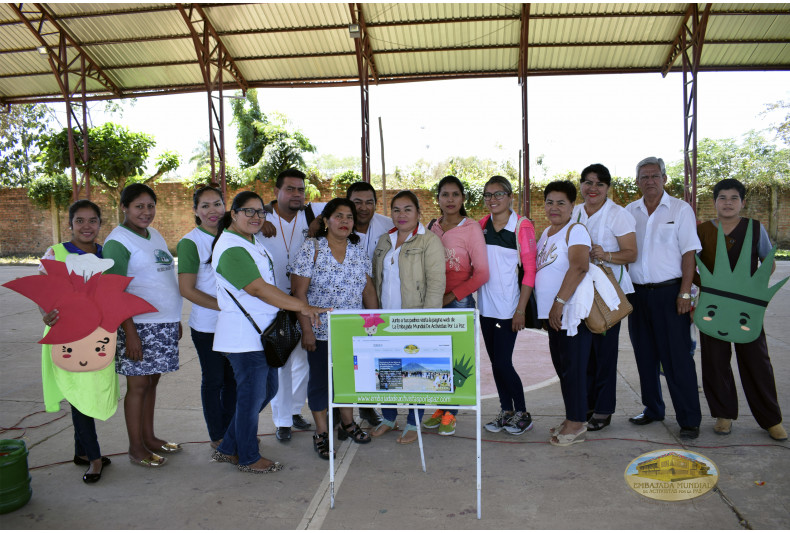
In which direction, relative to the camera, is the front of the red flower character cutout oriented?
toward the camera

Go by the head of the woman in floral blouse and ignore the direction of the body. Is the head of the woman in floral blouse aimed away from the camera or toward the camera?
toward the camera

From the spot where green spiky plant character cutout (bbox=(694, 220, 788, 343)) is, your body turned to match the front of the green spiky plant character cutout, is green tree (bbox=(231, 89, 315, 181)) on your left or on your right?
on your right

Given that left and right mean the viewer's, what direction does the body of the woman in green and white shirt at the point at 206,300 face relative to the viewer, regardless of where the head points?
facing the viewer and to the right of the viewer

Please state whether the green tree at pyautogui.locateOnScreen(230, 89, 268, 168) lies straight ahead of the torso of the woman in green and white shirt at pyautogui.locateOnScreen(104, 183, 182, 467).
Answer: no

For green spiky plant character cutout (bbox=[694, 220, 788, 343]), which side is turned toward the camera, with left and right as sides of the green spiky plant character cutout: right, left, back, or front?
front

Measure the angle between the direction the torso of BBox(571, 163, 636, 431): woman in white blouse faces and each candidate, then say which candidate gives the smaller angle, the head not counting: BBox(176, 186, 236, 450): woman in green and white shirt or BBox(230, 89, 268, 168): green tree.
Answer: the woman in green and white shirt

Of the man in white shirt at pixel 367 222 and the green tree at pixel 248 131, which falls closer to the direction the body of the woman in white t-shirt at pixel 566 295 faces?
the man in white shirt

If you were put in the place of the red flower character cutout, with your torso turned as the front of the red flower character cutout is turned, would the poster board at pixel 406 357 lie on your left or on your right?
on your left

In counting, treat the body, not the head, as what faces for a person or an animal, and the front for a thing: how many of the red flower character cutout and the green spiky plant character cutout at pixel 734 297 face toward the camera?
2

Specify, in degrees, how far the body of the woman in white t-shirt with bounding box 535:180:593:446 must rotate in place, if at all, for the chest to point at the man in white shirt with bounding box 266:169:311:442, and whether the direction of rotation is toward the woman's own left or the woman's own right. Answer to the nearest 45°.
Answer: approximately 45° to the woman's own right

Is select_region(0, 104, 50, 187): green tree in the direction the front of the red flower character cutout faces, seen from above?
no

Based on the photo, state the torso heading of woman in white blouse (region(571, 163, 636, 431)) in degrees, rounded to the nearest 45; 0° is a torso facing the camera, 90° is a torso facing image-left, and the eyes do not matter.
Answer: approximately 45°

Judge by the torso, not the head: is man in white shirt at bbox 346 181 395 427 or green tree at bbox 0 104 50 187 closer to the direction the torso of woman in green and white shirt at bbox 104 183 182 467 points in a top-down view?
the man in white shirt

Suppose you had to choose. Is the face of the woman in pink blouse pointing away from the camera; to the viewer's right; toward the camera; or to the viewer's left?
toward the camera
